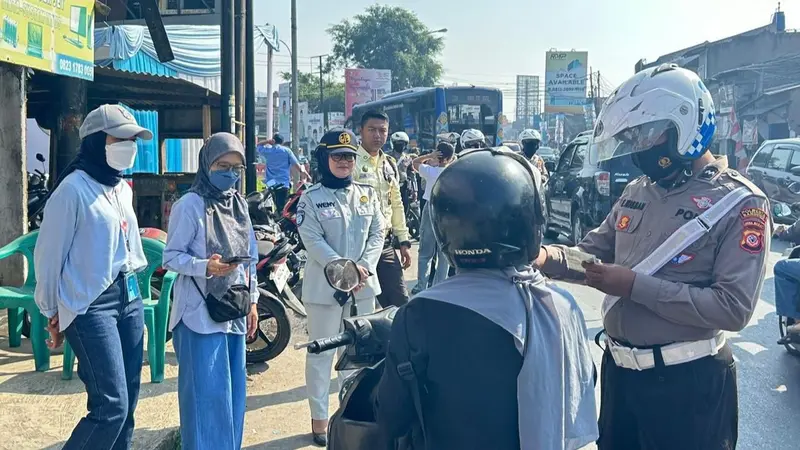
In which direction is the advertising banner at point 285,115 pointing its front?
toward the camera

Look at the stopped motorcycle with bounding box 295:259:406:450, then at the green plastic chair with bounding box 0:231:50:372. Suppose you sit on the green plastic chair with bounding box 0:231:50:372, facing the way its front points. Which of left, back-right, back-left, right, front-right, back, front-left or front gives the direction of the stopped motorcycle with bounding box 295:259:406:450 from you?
left

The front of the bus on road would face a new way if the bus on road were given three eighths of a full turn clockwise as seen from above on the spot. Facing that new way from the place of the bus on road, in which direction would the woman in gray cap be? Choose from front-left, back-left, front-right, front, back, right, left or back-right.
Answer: left

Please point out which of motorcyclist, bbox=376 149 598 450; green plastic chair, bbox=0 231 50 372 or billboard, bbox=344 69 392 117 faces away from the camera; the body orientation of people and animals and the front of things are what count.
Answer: the motorcyclist

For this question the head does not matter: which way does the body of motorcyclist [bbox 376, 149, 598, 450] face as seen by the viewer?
away from the camera

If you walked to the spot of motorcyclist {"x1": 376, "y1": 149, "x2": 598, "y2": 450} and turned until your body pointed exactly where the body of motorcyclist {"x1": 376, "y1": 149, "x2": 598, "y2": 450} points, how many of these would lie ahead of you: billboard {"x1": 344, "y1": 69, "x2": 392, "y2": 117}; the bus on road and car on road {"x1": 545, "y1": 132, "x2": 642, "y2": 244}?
3

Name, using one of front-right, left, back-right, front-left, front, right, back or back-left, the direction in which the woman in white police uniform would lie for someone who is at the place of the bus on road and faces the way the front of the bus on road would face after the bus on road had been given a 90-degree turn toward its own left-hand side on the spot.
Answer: back-right

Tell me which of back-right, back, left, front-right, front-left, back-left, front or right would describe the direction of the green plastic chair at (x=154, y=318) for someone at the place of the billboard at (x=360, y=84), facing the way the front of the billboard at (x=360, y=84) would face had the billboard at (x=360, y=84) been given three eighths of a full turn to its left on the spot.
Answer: back-right

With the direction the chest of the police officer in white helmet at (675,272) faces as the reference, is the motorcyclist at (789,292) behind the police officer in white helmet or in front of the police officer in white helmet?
behind

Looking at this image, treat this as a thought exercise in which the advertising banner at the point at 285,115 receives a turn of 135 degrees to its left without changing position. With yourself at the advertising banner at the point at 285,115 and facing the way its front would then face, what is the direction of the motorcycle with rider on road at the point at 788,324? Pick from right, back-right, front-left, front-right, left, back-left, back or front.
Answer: back-right

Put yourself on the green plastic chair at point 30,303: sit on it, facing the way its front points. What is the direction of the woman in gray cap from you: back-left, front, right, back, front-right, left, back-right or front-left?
left

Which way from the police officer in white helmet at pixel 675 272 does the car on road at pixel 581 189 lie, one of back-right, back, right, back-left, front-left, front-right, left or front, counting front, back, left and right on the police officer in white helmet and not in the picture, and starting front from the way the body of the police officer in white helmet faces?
back-right

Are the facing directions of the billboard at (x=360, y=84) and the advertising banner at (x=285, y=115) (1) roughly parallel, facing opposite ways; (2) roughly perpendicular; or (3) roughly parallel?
roughly parallel
